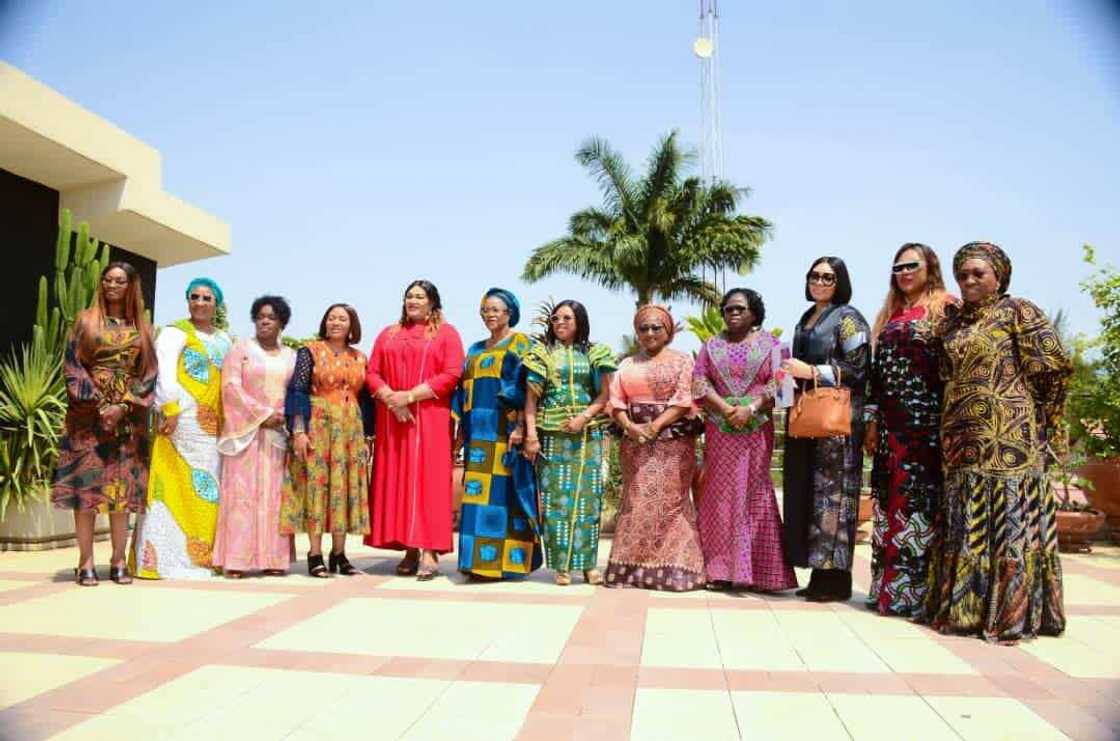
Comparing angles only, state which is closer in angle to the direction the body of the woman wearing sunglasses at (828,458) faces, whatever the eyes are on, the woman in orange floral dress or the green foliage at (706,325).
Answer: the woman in orange floral dress

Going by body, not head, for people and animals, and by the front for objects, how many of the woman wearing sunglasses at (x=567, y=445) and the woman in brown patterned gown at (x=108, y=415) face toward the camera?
2

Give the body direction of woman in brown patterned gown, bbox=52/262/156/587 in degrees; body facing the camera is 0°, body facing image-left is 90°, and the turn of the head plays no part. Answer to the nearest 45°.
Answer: approximately 0°

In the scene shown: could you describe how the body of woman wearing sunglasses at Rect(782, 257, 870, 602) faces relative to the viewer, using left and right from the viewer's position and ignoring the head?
facing the viewer and to the left of the viewer

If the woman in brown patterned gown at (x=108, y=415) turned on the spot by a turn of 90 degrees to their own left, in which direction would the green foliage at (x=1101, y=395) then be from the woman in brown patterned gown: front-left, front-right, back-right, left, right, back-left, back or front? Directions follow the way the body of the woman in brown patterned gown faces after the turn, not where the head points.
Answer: front

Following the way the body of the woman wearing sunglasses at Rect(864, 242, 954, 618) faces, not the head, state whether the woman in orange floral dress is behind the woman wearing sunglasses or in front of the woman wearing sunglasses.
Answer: in front

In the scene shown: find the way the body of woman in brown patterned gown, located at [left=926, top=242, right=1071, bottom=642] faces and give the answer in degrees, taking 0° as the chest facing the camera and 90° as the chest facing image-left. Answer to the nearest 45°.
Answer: approximately 45°
